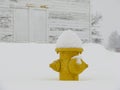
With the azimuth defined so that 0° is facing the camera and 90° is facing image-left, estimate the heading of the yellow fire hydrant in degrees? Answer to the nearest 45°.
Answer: approximately 315°
